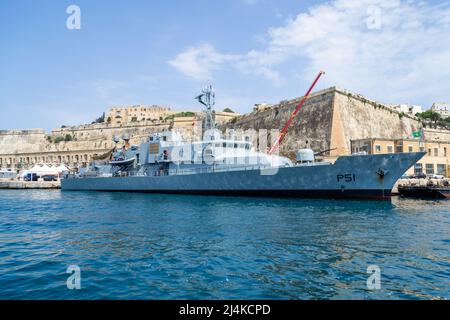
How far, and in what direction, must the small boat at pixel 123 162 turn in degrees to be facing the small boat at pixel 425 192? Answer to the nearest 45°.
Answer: approximately 45° to its right

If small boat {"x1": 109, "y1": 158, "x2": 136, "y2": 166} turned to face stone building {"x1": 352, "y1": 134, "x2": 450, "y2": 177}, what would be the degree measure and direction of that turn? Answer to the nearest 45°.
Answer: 0° — it already faces it

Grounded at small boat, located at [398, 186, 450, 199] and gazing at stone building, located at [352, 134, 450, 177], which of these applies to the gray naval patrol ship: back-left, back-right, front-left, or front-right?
back-left

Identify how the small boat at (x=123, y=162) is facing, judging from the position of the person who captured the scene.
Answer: facing to the right of the viewer
